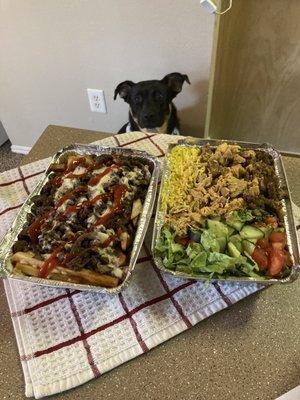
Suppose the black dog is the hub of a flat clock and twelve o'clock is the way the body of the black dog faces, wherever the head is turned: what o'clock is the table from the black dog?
The table is roughly at 12 o'clock from the black dog.

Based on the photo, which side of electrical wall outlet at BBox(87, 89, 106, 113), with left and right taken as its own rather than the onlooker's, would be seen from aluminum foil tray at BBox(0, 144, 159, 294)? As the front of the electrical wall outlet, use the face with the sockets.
front

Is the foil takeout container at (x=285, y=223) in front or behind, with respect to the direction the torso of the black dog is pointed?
in front

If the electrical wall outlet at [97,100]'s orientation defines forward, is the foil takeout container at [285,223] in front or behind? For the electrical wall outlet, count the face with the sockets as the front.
in front

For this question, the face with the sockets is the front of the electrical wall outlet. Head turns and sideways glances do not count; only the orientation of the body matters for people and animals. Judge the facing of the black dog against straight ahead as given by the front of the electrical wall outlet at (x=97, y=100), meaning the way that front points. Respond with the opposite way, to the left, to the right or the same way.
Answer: the same way

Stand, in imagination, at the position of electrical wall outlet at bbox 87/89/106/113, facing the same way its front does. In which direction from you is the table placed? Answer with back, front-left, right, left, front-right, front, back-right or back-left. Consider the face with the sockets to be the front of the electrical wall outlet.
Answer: front

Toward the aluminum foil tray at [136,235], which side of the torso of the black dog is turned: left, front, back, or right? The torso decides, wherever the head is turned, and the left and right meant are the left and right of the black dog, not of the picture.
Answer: front

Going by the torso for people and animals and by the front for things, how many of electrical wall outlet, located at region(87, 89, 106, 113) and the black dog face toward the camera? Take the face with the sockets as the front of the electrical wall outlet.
2

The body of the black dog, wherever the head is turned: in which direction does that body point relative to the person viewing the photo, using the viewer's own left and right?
facing the viewer
